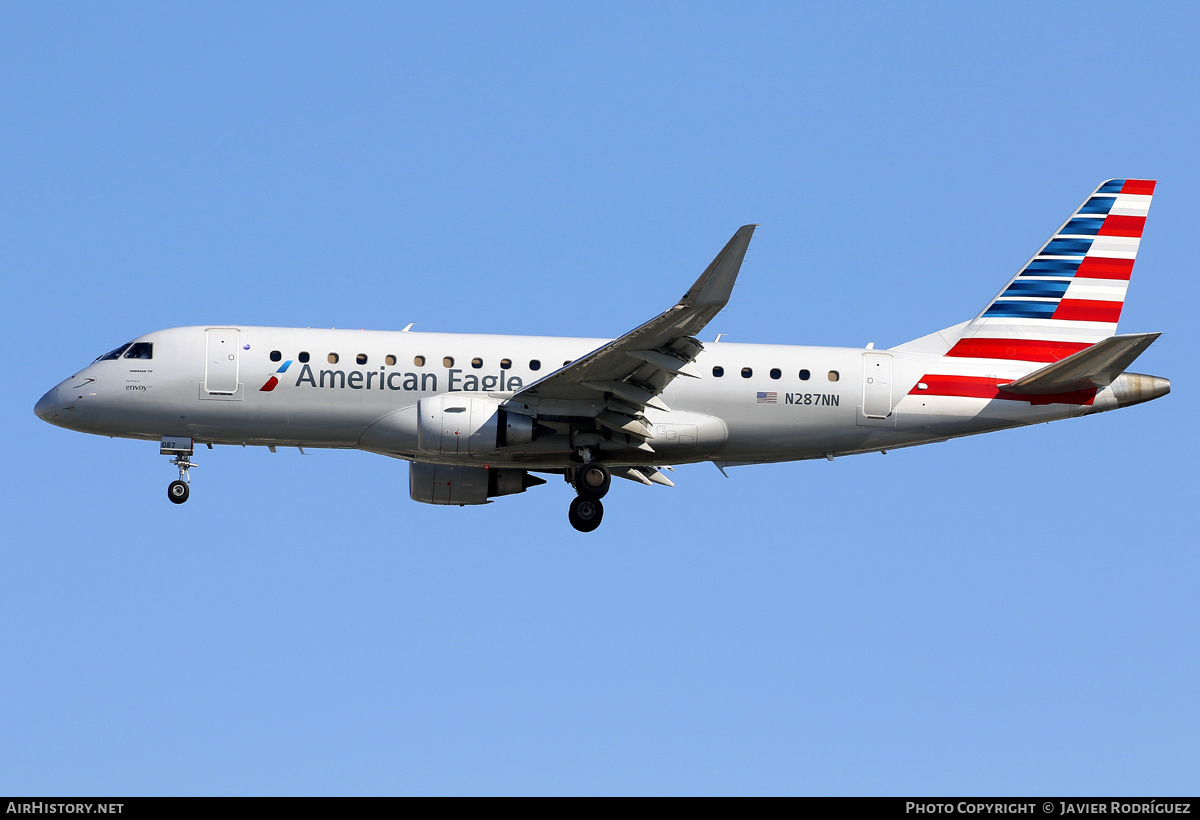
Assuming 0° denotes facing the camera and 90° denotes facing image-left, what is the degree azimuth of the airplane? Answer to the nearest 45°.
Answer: approximately 90°
